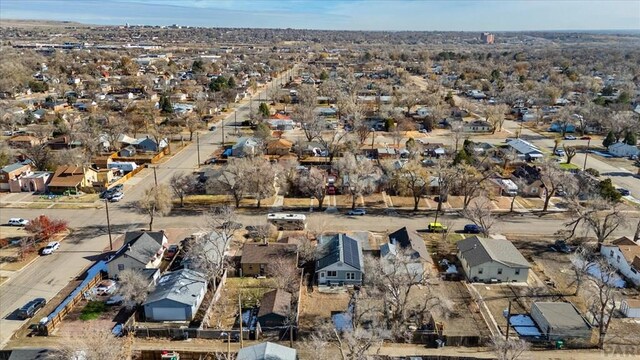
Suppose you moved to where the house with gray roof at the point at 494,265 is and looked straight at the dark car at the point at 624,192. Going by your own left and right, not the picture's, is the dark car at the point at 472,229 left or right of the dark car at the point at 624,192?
left

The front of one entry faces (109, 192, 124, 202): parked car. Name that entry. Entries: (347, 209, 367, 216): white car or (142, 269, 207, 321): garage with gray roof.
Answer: the white car

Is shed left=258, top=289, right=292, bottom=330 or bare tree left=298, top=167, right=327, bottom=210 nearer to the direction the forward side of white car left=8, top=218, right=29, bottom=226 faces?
the bare tree

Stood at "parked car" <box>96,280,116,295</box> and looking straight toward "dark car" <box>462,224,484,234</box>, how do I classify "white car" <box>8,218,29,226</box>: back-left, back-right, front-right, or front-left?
back-left
